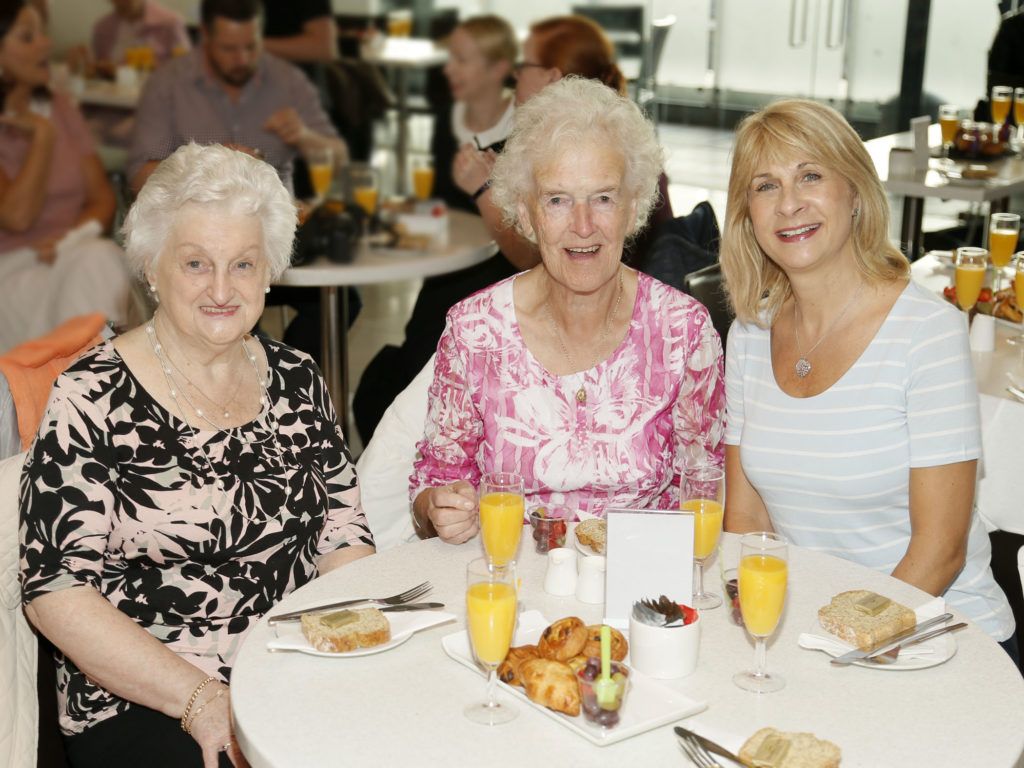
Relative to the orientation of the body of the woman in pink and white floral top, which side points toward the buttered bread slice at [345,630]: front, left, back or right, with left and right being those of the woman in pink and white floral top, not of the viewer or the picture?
front

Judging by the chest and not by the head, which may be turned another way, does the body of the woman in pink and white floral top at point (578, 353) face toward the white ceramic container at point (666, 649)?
yes

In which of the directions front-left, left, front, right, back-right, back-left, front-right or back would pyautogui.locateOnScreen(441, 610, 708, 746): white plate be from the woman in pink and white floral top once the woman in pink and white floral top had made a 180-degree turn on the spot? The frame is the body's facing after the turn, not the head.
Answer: back

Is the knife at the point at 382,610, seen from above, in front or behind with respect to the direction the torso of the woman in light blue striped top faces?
in front

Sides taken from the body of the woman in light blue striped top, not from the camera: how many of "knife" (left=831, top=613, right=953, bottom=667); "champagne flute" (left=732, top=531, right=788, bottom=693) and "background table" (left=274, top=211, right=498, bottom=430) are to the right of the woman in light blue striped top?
1

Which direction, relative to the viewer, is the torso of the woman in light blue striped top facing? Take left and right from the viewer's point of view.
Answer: facing the viewer and to the left of the viewer

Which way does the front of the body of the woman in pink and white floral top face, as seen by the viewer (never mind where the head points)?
toward the camera

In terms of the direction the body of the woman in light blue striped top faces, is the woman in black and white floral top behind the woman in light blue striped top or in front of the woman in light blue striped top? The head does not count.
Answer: in front

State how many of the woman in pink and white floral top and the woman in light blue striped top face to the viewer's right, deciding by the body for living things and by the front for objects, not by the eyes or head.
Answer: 0

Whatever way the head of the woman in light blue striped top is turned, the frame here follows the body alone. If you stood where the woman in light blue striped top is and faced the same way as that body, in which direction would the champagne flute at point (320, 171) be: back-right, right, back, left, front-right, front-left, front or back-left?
right

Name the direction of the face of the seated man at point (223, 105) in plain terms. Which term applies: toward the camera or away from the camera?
toward the camera

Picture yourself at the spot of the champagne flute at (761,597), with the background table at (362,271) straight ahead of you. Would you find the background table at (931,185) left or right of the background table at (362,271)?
right

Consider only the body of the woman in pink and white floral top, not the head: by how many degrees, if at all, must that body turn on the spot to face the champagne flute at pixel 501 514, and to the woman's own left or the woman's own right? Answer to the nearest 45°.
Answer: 0° — they already face it

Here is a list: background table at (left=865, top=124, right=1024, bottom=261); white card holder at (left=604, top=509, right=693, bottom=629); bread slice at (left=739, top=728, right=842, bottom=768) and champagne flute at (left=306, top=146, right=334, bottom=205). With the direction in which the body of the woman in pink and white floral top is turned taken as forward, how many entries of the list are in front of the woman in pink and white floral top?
2

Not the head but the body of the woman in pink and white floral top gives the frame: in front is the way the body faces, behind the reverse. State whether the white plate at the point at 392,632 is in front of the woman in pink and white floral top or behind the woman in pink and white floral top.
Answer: in front

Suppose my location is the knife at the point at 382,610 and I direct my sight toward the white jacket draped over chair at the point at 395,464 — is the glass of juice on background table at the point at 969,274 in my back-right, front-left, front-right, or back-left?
front-right

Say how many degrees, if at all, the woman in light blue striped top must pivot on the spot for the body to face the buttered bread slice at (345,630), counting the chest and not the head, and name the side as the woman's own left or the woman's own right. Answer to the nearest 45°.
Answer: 0° — they already face it
